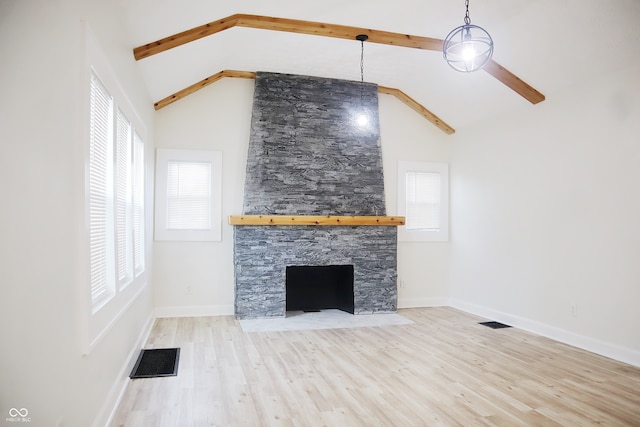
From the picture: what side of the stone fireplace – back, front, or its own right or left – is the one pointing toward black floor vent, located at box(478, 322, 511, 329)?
left

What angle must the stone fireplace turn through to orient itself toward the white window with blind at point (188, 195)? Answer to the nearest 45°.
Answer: approximately 90° to its right

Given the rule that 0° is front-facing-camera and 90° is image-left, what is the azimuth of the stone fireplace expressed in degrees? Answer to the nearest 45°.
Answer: approximately 0°
